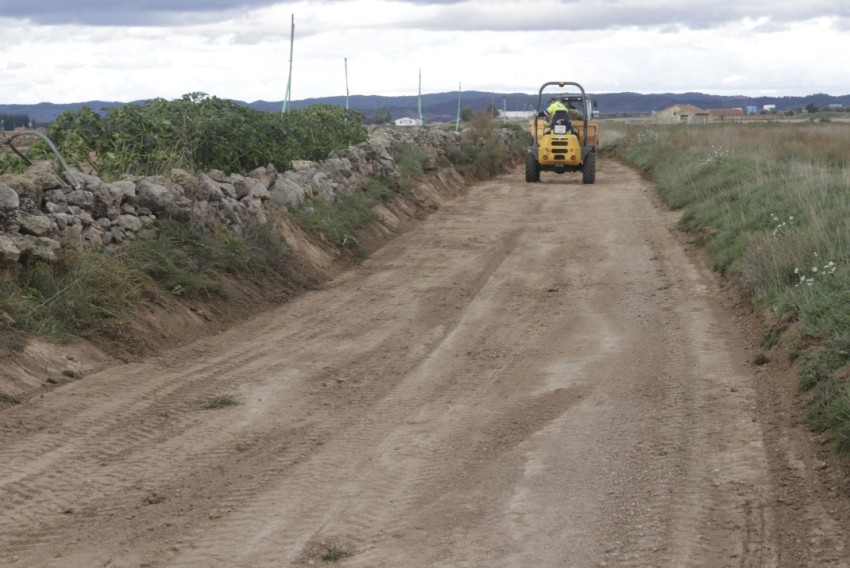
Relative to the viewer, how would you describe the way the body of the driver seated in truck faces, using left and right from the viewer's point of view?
facing away from the viewer

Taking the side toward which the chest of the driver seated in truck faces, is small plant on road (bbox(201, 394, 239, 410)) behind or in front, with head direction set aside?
behind

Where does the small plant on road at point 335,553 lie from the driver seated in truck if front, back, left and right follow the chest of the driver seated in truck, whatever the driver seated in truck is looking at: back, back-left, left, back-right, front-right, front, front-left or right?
back

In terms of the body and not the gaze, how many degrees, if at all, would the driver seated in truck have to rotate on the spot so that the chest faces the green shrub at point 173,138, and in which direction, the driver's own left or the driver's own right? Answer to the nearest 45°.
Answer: approximately 180°

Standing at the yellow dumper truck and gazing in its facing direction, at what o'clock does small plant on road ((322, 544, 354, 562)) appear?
The small plant on road is roughly at 6 o'clock from the yellow dumper truck.

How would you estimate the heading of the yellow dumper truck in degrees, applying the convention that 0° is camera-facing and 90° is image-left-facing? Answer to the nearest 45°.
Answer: approximately 180°

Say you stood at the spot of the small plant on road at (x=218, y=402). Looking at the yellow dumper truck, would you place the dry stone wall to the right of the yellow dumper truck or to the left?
left

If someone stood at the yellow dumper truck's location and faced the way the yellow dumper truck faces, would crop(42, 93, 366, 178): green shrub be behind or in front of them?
behind

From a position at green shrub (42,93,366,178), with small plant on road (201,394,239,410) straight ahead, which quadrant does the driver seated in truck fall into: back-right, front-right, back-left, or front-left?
back-left
